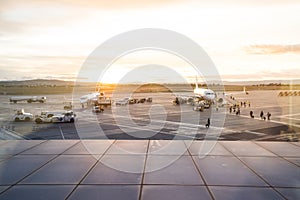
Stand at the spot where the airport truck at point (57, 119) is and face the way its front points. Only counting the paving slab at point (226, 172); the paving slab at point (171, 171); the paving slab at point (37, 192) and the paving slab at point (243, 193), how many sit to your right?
4

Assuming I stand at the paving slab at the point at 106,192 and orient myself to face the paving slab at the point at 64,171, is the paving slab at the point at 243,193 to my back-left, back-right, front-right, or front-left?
back-right

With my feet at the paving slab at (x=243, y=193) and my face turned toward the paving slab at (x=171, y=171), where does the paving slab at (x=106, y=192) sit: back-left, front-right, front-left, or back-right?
front-left

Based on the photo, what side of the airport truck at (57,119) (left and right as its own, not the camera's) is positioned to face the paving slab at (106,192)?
right

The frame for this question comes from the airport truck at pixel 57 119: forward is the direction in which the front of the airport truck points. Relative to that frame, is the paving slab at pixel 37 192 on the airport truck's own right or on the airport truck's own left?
on the airport truck's own right

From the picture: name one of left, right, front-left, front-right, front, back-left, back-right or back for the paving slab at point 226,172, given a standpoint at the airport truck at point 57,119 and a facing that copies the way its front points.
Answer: right

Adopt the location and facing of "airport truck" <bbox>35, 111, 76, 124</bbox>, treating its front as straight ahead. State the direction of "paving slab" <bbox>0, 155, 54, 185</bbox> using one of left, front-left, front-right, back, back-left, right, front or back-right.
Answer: right

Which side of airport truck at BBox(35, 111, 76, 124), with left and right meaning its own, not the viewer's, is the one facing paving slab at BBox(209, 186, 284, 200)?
right

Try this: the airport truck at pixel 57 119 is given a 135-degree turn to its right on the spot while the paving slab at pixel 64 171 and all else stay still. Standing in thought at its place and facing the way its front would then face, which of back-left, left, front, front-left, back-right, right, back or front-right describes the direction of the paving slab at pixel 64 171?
front-left

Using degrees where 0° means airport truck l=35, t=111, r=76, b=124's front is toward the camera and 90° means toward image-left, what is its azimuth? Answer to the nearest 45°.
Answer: approximately 270°

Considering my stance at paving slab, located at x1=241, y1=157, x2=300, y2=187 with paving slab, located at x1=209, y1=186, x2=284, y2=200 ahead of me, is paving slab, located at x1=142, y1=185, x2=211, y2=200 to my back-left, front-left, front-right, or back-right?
front-right

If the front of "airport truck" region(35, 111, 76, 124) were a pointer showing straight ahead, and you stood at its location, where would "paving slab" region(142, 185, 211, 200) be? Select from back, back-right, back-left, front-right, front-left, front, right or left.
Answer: right

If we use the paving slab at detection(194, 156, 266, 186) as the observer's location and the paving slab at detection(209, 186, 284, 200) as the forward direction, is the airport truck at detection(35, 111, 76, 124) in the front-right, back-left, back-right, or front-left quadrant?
back-right

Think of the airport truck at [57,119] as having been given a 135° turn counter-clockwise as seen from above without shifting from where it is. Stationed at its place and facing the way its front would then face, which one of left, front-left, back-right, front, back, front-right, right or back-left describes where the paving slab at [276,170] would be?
back-left

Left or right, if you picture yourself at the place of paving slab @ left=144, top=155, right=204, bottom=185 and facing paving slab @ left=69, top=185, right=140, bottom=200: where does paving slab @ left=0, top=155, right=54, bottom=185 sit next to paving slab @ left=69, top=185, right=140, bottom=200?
right
